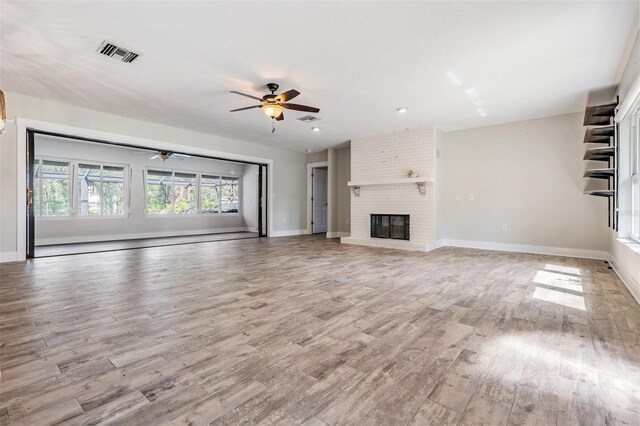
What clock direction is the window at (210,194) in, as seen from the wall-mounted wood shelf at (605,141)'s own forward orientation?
The window is roughly at 12 o'clock from the wall-mounted wood shelf.

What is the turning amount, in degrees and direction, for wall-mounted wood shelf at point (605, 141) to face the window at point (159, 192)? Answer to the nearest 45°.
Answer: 0° — it already faces it

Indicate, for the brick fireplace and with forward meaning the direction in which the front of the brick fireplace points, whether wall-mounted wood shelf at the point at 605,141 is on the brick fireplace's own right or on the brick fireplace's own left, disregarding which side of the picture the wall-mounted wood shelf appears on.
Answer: on the brick fireplace's own left

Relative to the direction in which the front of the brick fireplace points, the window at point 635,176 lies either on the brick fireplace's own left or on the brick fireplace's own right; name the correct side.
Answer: on the brick fireplace's own left

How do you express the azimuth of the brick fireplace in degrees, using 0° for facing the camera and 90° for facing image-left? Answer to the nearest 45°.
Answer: approximately 45°

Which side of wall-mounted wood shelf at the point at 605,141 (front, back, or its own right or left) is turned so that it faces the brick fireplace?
front

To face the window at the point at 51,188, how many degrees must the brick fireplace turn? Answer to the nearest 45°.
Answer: approximately 45° to its right

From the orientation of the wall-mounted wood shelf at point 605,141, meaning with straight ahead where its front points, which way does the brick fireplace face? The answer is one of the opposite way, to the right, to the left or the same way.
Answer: to the left

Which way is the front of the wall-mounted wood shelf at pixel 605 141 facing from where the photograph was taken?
facing to the left of the viewer

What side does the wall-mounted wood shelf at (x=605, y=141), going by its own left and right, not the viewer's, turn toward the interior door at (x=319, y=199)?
front

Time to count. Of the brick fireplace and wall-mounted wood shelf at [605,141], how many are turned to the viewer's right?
0

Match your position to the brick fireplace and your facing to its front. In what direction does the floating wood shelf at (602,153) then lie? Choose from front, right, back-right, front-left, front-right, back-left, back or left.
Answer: left

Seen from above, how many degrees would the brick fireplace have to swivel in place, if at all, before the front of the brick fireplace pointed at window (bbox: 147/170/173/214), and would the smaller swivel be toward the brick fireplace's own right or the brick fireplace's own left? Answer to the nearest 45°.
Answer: approximately 45° to the brick fireplace's own right

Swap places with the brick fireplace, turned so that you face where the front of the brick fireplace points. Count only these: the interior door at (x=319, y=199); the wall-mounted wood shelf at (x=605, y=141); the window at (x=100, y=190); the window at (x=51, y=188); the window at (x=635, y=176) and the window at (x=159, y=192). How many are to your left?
2

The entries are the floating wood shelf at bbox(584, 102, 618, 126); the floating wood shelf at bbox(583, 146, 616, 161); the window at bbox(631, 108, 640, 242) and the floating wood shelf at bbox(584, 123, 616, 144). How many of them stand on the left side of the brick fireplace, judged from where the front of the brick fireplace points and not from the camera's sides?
4
